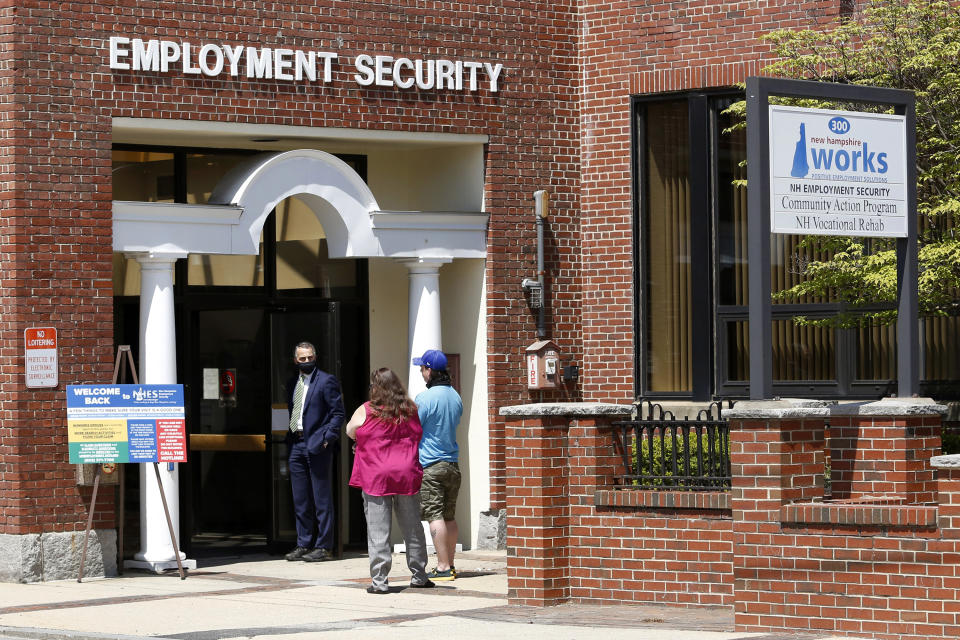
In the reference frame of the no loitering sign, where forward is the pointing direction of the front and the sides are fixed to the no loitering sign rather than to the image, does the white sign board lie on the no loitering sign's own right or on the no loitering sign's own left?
on the no loitering sign's own left

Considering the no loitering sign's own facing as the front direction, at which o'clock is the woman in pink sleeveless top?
The woman in pink sleeveless top is roughly at 10 o'clock from the no loitering sign.

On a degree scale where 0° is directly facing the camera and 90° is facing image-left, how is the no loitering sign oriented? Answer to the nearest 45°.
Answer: approximately 0°

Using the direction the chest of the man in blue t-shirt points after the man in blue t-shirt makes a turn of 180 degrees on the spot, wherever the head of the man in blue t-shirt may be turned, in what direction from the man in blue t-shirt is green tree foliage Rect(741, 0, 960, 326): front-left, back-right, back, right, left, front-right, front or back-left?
front-left

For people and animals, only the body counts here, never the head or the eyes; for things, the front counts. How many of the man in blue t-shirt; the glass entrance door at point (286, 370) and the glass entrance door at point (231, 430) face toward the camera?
2

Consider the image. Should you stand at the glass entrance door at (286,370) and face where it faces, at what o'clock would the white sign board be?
The white sign board is roughly at 11 o'clock from the glass entrance door.

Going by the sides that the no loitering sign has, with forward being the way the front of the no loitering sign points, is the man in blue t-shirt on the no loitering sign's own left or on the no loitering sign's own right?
on the no loitering sign's own left

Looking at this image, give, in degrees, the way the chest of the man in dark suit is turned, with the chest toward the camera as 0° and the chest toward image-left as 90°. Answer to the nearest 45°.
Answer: approximately 45°
